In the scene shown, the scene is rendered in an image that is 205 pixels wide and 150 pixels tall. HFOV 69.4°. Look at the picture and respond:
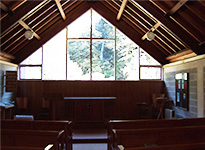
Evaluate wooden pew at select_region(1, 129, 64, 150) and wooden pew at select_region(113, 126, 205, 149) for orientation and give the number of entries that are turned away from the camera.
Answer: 2

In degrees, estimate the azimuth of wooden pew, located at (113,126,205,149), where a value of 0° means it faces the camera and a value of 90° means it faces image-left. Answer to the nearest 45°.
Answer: approximately 180°

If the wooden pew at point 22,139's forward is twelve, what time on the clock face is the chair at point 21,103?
The chair is roughly at 12 o'clock from the wooden pew.

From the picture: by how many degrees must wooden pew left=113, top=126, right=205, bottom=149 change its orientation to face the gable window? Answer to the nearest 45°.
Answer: approximately 45° to its left

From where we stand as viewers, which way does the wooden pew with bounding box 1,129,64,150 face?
facing away from the viewer

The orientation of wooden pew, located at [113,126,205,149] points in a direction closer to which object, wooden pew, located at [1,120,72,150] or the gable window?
the gable window

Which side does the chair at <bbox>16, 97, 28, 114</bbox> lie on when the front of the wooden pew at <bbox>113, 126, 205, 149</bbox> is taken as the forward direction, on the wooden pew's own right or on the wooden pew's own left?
on the wooden pew's own left

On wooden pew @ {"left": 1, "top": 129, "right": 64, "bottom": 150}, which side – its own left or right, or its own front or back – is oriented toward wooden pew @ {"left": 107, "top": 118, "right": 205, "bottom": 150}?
right

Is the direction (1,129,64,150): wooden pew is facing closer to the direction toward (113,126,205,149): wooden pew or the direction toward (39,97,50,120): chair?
the chair

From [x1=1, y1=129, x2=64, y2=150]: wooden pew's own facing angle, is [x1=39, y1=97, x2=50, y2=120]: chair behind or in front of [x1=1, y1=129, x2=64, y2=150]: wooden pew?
in front

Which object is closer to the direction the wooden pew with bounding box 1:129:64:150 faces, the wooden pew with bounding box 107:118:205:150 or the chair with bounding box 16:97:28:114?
the chair
